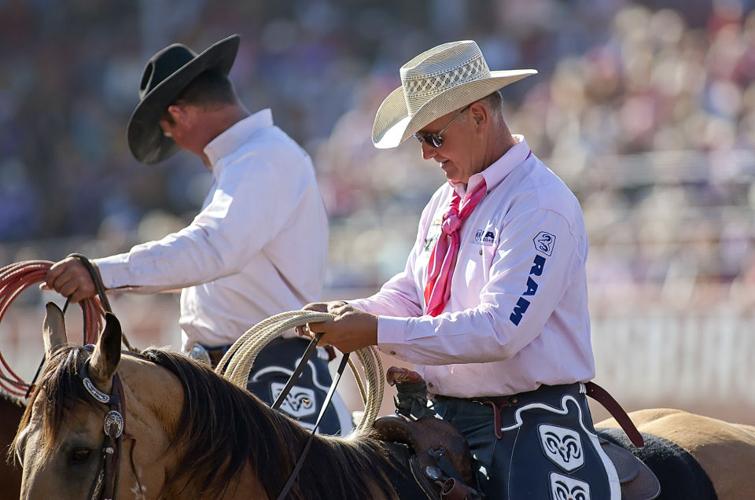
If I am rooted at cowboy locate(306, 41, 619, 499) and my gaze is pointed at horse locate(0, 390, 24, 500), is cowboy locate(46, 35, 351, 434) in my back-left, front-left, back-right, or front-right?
front-right

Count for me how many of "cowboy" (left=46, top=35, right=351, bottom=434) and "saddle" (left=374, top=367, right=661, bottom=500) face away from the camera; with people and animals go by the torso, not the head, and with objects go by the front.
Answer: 0

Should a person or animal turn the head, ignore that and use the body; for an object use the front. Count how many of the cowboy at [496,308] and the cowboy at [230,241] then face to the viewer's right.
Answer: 0

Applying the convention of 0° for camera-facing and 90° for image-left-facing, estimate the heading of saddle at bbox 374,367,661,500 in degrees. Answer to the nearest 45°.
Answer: approximately 45°

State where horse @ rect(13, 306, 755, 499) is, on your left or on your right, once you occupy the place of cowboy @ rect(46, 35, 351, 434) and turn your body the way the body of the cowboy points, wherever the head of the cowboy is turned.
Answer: on your left

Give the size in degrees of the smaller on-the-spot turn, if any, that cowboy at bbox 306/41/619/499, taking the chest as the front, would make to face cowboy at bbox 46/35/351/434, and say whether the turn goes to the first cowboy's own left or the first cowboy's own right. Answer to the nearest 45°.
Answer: approximately 90° to the first cowboy's own right

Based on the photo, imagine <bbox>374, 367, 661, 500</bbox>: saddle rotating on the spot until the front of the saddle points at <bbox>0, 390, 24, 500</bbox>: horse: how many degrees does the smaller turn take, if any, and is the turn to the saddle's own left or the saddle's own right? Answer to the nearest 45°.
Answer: approximately 45° to the saddle's own right

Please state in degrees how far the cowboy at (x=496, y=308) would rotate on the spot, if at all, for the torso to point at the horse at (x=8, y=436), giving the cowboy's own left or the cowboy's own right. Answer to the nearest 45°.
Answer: approximately 45° to the cowboy's own right

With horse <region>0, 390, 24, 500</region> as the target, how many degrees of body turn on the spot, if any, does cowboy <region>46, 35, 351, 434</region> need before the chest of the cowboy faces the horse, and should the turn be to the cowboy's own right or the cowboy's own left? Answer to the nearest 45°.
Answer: approximately 45° to the cowboy's own left

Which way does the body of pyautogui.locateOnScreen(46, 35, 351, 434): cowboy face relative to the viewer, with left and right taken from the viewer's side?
facing to the left of the viewer

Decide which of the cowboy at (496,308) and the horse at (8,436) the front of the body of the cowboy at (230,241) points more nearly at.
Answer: the horse

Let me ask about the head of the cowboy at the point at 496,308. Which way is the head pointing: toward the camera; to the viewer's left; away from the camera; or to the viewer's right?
to the viewer's left
